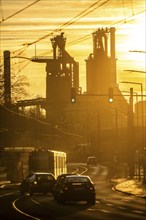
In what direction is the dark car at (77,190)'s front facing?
away from the camera
